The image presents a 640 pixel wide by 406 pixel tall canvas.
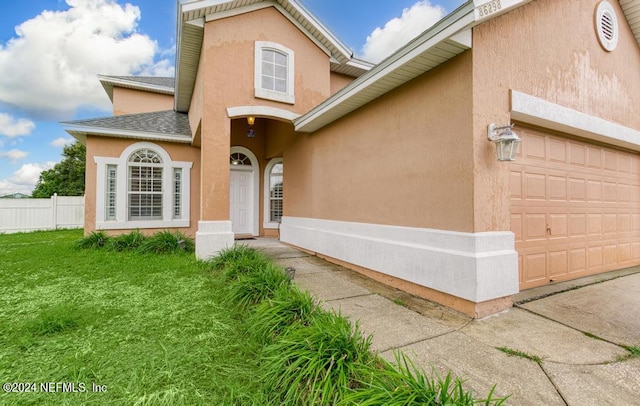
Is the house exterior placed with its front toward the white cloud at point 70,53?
no

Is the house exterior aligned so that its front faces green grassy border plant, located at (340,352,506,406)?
yes

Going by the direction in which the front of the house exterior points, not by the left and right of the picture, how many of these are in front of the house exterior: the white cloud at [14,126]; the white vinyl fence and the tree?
0

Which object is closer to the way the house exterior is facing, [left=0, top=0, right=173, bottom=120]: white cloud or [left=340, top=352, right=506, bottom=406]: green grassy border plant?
the green grassy border plant

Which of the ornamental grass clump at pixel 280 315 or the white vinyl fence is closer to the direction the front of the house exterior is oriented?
the ornamental grass clump

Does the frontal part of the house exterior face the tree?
no

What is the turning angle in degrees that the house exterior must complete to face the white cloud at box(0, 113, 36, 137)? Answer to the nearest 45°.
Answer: approximately 180°

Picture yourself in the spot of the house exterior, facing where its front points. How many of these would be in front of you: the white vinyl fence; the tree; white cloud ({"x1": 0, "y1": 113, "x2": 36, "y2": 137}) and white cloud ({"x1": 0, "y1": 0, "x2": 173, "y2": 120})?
0

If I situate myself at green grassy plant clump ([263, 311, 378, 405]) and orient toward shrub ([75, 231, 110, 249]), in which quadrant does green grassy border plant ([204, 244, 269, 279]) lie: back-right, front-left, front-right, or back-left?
front-right

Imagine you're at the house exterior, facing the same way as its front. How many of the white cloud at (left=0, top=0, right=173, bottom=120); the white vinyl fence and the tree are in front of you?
0

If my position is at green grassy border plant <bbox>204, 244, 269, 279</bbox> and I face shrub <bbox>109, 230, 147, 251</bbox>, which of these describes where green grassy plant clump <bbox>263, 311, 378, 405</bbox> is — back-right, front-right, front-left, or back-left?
back-left
